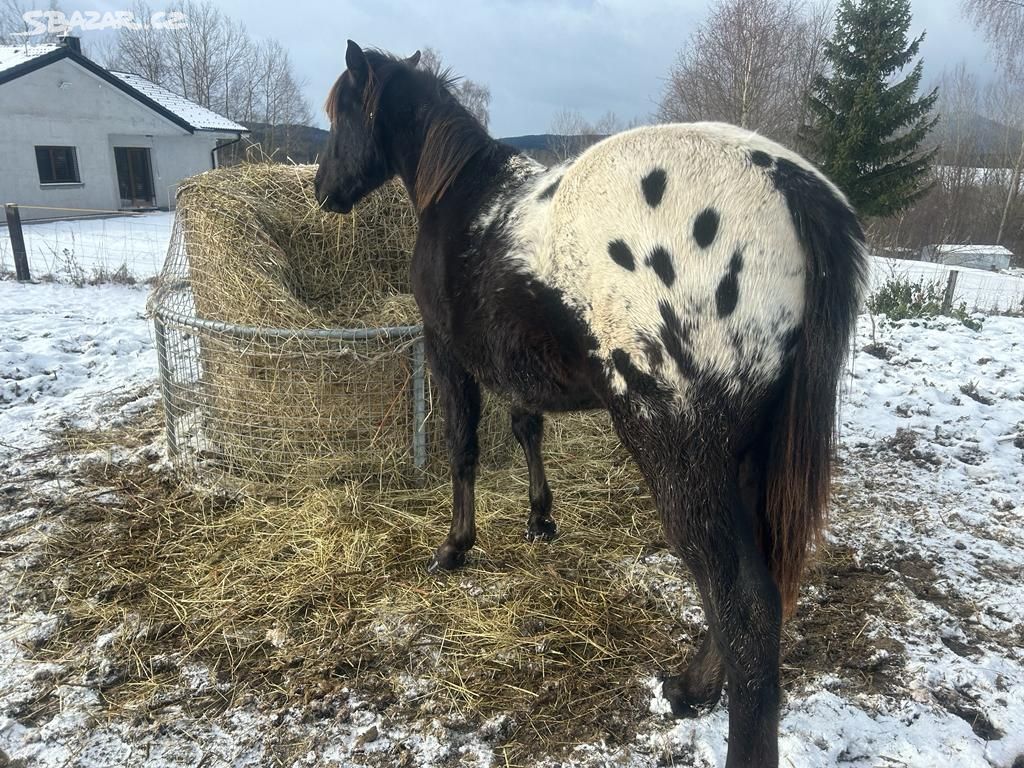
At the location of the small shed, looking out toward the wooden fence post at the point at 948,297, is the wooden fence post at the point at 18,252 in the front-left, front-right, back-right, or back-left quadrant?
front-right

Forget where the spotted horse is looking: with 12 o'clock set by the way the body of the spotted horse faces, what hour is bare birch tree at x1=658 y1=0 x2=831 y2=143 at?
The bare birch tree is roughly at 2 o'clock from the spotted horse.

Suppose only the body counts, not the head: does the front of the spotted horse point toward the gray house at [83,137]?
yes

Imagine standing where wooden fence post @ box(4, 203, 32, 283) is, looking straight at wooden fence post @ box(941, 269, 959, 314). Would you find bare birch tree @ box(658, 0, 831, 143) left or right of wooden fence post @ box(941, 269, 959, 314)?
left

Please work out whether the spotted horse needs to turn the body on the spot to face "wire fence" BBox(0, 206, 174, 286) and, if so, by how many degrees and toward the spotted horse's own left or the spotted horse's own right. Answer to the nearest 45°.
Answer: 0° — it already faces it

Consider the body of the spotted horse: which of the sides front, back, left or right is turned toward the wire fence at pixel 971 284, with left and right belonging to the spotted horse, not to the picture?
right

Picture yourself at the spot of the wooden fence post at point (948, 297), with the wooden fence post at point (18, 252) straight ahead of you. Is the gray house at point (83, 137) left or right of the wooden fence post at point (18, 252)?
right

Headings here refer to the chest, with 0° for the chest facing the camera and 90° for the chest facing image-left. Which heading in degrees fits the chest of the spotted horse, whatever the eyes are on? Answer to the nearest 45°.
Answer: approximately 135°

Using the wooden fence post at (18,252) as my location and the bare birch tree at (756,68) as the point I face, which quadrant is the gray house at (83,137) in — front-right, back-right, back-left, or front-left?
front-left

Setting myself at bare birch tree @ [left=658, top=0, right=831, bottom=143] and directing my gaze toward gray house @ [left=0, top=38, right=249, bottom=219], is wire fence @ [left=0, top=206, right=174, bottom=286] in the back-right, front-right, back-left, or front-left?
front-left

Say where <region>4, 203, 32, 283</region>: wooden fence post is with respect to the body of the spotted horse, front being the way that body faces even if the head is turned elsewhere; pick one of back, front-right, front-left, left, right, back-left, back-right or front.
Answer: front

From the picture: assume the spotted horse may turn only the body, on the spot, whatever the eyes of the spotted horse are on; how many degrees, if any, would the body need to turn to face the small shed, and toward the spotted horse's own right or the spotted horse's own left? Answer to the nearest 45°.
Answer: approximately 90° to the spotted horse's own right

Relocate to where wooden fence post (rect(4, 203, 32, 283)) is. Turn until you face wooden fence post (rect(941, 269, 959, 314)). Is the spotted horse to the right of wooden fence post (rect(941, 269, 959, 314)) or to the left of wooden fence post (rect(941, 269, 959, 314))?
right

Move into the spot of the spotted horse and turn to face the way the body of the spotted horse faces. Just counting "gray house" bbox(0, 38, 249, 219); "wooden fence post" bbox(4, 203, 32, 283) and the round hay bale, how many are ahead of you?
3
